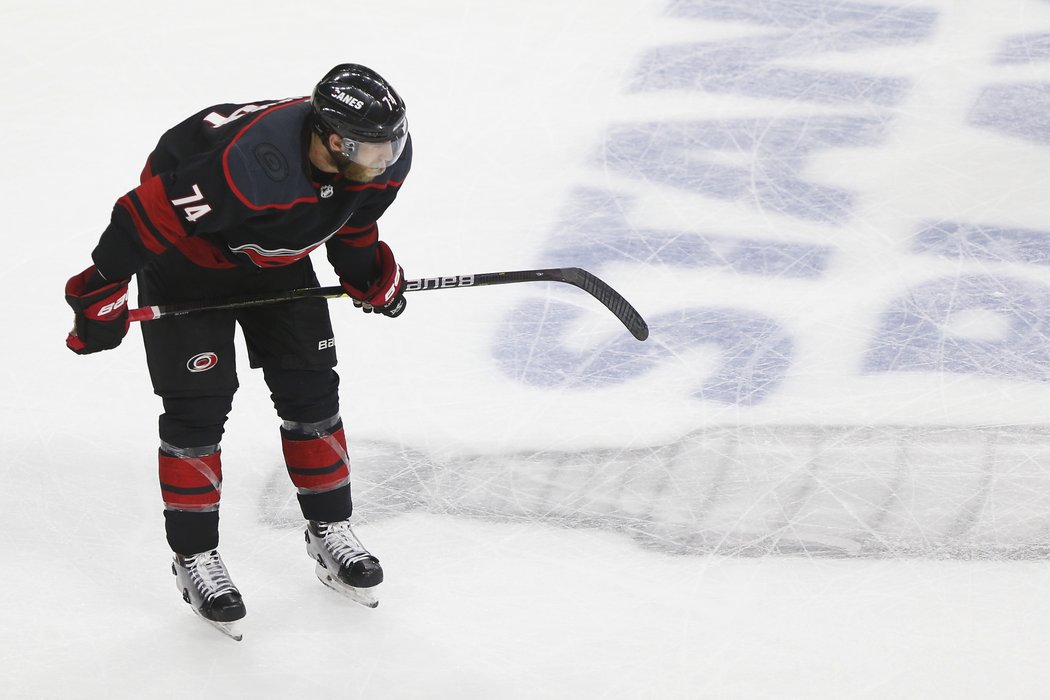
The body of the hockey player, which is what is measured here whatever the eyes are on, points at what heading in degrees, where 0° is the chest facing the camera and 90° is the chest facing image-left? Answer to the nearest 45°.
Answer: approximately 315°
